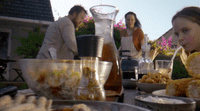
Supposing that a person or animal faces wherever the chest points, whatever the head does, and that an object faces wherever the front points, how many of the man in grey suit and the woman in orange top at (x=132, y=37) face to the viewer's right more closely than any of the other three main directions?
1

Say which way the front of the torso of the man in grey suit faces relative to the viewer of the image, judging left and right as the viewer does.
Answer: facing to the right of the viewer

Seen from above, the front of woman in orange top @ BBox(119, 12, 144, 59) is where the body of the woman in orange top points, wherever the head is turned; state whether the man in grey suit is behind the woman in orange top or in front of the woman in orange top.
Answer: in front

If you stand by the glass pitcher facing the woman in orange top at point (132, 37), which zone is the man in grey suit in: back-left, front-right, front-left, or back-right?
front-left

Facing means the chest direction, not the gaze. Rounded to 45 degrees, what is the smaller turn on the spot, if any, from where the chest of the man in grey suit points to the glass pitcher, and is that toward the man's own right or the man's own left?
approximately 90° to the man's own right

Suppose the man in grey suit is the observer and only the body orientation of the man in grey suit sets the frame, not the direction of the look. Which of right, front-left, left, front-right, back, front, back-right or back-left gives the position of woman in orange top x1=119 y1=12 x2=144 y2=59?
front-left

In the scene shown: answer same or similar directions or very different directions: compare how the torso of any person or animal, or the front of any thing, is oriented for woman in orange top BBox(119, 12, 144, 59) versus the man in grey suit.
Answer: very different directions

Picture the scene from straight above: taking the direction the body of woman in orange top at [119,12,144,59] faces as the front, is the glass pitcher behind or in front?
in front

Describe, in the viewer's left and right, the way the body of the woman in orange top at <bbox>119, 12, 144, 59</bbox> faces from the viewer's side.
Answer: facing the viewer and to the left of the viewer

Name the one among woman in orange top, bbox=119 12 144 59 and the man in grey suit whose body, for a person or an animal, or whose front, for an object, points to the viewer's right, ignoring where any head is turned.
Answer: the man in grey suit

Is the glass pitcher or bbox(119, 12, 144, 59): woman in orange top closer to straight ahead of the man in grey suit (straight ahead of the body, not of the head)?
the woman in orange top
